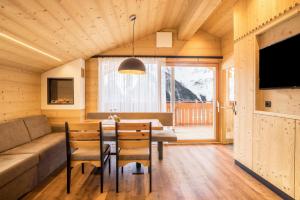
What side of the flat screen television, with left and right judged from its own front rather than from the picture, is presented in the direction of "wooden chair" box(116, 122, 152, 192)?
front

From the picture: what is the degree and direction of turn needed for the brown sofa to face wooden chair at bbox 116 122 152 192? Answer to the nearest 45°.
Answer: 0° — it already faces it

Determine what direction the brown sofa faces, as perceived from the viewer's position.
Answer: facing the viewer and to the right of the viewer

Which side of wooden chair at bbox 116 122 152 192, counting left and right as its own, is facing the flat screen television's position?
right

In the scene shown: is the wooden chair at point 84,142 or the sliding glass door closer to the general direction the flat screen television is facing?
the wooden chair

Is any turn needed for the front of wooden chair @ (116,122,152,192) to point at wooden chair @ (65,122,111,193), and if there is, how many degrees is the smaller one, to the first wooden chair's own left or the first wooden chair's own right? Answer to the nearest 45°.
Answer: approximately 90° to the first wooden chair's own left

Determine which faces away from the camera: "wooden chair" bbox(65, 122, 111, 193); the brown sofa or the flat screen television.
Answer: the wooden chair

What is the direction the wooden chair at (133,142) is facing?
away from the camera

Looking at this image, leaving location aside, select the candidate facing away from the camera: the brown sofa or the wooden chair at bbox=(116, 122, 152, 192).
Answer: the wooden chair

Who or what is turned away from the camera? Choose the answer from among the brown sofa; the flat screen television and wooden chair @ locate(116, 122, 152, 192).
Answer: the wooden chair

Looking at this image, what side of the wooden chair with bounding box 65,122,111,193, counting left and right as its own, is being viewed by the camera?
back

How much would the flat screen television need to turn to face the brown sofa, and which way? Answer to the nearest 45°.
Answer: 0° — it already faces it

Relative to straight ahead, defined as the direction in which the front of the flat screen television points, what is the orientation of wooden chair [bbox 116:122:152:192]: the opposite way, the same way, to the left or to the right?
to the right

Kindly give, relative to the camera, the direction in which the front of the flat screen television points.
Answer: facing the viewer and to the left of the viewer

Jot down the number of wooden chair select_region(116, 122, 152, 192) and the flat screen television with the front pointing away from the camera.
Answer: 1

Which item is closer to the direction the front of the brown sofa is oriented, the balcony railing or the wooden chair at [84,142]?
the wooden chair

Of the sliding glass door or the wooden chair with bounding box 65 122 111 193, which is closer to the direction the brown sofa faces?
the wooden chair
